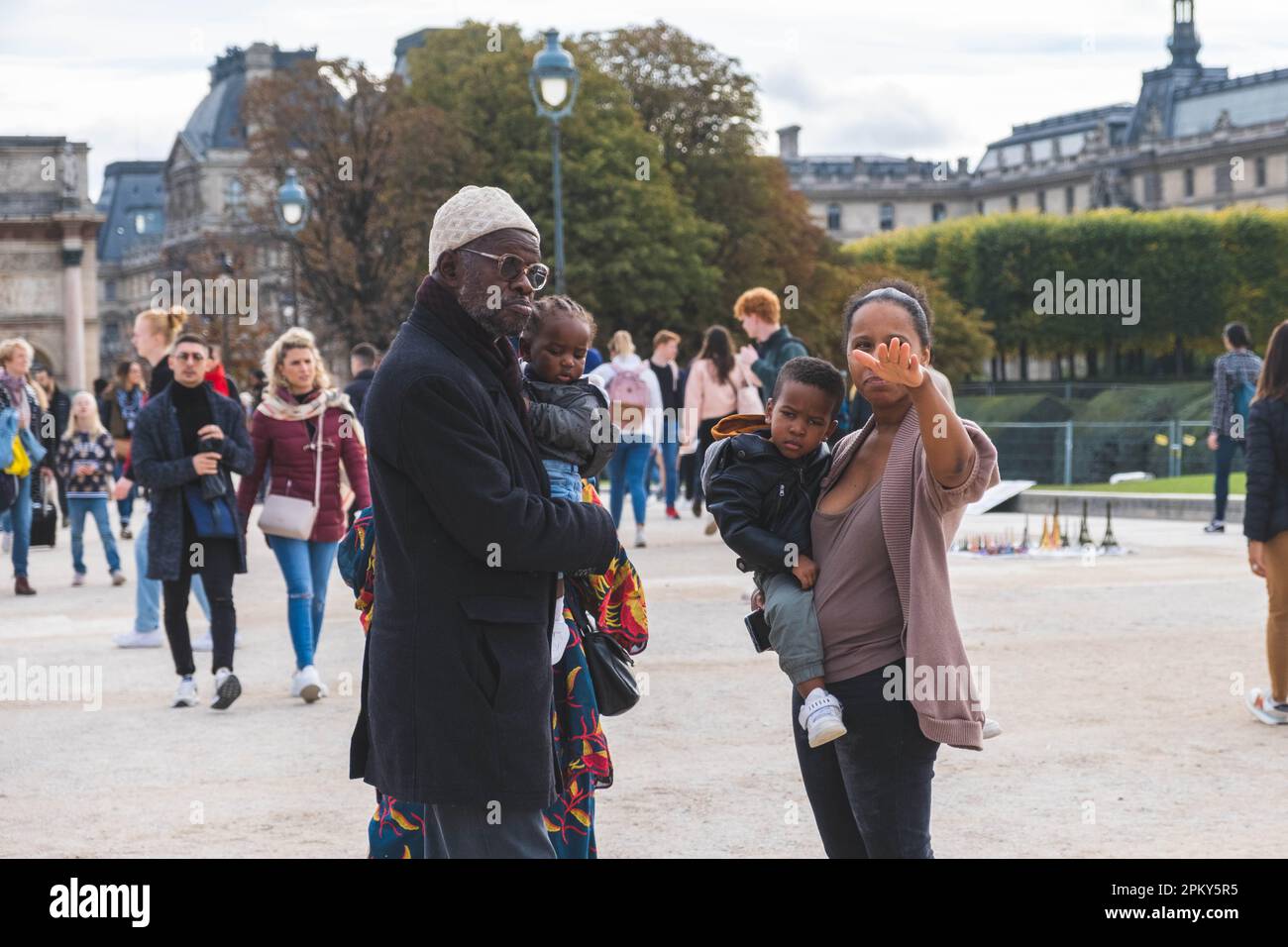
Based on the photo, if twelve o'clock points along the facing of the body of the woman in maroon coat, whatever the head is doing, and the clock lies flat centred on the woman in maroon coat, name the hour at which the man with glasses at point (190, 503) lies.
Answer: The man with glasses is roughly at 2 o'clock from the woman in maroon coat.

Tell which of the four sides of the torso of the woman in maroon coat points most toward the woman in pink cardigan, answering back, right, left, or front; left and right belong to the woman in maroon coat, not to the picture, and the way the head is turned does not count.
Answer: front

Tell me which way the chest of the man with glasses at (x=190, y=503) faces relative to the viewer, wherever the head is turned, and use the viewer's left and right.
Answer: facing the viewer

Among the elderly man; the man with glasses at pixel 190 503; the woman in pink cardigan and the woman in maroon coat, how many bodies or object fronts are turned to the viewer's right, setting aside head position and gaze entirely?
1

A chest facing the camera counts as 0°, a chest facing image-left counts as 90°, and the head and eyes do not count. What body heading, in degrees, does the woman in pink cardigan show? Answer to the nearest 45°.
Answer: approximately 45°

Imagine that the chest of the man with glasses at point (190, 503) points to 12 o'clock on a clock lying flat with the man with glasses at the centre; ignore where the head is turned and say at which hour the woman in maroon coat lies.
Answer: The woman in maroon coat is roughly at 8 o'clock from the man with glasses.

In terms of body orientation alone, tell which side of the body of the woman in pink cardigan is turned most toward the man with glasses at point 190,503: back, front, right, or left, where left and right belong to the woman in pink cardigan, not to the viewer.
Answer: right

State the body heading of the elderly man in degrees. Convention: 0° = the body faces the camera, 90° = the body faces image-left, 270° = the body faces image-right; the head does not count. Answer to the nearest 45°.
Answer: approximately 270°

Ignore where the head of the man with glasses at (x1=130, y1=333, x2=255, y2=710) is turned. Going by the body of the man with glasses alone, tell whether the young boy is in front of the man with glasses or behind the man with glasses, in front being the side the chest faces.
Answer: in front

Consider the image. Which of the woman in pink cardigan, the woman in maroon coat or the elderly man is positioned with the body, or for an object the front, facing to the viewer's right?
the elderly man

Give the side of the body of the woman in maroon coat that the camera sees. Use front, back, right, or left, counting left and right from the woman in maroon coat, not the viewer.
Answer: front

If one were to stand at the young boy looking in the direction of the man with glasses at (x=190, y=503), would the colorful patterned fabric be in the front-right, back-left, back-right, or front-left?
front-left

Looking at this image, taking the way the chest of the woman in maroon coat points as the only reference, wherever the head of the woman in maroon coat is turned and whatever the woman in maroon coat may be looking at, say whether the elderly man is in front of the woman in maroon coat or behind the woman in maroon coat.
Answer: in front

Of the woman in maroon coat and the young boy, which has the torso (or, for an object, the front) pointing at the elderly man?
the woman in maroon coat

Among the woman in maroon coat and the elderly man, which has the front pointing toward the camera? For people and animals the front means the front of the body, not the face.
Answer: the woman in maroon coat
